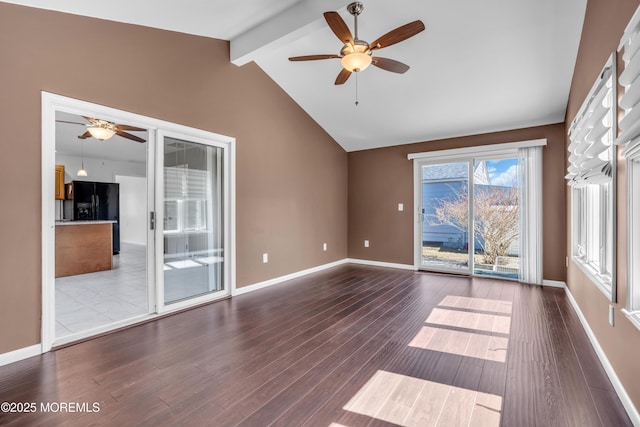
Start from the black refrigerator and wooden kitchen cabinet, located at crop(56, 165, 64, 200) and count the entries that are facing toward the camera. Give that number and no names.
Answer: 2

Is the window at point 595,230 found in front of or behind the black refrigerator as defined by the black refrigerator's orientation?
in front

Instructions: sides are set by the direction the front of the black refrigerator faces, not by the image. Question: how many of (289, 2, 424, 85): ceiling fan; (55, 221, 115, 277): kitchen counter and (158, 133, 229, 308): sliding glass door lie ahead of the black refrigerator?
3

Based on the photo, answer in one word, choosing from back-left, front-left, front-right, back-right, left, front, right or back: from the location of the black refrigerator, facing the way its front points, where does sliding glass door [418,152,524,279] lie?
front-left

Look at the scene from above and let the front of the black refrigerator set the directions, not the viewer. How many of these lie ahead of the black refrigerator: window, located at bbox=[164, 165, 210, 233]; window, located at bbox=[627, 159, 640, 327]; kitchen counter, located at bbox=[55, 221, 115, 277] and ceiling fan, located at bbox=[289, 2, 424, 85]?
4

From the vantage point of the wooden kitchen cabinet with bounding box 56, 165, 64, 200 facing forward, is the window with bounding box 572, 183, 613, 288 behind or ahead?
ahead
